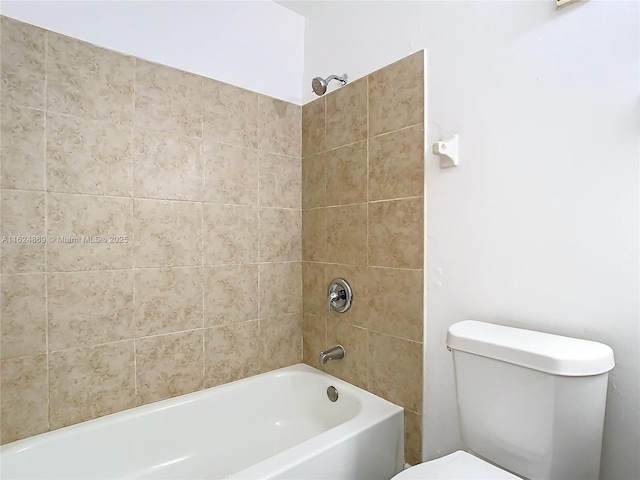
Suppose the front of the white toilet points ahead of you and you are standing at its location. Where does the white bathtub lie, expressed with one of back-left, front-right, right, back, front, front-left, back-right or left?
front-right

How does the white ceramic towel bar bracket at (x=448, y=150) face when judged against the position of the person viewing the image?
facing the viewer and to the left of the viewer

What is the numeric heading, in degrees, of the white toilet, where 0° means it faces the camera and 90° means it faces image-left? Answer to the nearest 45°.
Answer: approximately 45°

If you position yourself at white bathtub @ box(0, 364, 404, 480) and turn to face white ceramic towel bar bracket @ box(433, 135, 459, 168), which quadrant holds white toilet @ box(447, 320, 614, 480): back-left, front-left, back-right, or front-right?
front-right

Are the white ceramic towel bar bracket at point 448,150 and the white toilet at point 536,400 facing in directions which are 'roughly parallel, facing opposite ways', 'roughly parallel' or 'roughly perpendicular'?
roughly parallel

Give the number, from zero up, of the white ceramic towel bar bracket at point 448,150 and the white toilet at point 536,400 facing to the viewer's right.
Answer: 0
